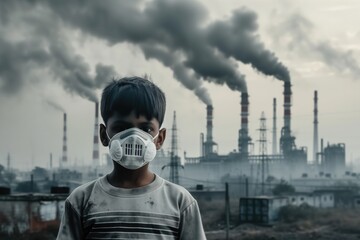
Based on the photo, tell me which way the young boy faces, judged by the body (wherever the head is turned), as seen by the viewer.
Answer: toward the camera

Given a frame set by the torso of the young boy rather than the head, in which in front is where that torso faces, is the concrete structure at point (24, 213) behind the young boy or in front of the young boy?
behind

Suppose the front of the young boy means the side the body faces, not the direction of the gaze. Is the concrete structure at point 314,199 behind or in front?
behind

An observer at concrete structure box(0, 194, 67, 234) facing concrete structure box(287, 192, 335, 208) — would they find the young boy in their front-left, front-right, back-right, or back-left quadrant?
back-right
